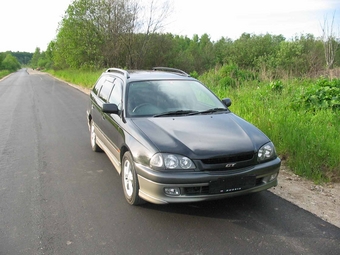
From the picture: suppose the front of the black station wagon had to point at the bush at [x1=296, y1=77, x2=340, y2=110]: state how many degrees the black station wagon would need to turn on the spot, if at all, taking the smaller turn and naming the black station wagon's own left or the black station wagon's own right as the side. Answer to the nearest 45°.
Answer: approximately 90° to the black station wagon's own left
